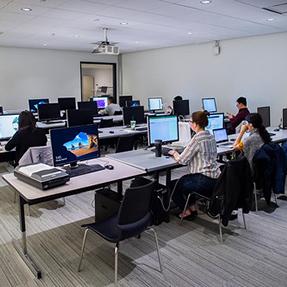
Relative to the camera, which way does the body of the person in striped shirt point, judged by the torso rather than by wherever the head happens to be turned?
to the viewer's left

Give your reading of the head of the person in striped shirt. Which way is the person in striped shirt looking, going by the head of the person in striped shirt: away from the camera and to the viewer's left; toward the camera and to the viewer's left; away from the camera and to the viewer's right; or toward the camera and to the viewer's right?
away from the camera and to the viewer's left

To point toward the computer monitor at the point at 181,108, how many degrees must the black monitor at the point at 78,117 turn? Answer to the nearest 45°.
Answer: approximately 90° to its left

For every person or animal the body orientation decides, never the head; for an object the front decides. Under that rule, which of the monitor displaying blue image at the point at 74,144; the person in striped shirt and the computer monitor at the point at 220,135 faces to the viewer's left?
the person in striped shirt

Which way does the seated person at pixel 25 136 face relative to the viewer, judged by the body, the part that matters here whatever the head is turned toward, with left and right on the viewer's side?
facing away from the viewer and to the left of the viewer

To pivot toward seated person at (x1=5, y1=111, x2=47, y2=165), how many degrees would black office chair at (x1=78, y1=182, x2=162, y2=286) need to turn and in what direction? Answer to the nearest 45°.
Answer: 0° — it already faces them

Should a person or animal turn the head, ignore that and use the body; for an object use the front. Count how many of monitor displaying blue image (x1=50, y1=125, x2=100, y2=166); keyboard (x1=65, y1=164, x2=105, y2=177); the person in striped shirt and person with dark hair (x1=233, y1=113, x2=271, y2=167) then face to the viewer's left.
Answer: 2

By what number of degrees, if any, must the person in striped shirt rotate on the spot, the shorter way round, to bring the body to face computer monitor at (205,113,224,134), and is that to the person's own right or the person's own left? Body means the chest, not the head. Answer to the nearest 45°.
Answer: approximately 90° to the person's own right

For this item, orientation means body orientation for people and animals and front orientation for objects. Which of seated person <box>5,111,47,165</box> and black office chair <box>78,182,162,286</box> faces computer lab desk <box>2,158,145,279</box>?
the black office chair

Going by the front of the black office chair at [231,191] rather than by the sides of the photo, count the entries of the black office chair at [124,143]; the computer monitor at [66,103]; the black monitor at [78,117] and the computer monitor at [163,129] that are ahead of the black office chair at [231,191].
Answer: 4

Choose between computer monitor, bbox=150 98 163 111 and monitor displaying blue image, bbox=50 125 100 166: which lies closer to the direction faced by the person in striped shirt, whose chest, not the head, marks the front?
the monitor displaying blue image

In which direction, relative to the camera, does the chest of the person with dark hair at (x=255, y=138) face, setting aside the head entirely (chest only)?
to the viewer's left

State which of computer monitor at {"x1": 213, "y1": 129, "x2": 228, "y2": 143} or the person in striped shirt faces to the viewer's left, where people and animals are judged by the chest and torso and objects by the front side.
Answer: the person in striped shirt

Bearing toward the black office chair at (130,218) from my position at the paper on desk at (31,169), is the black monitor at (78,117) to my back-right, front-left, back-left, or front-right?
back-left

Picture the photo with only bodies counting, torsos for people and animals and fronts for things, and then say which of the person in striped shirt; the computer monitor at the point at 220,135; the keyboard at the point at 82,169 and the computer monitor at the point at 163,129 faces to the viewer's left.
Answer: the person in striped shirt
